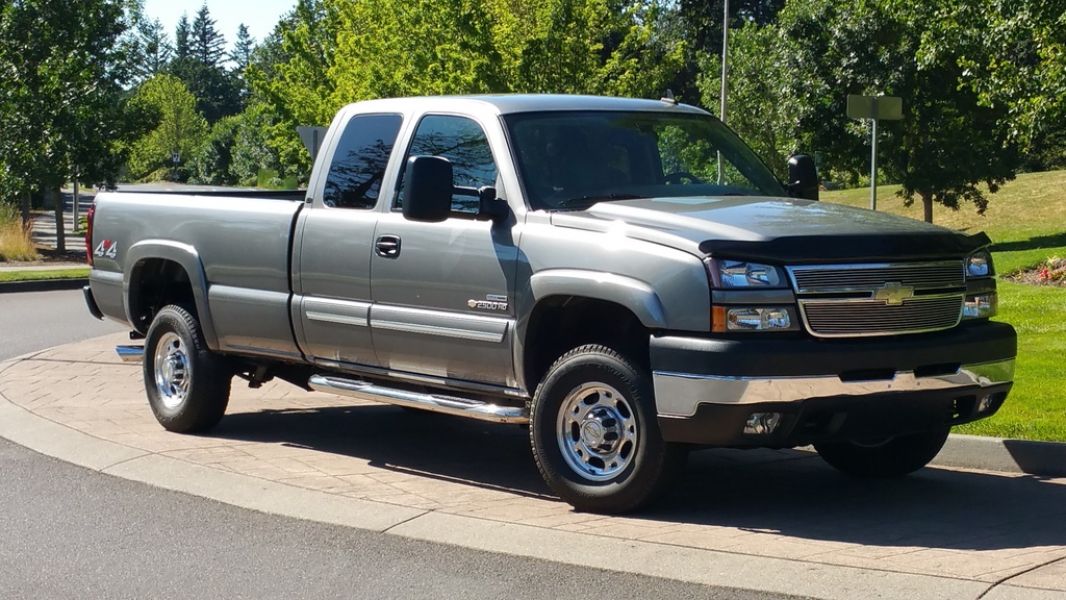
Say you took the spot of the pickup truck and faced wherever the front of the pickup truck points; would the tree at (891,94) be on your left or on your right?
on your left

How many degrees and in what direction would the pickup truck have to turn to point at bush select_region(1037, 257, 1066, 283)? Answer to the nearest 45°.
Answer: approximately 90° to its left

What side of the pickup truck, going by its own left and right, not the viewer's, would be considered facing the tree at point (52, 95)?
back

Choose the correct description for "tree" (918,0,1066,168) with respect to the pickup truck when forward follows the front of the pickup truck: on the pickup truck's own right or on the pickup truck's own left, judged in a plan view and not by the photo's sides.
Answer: on the pickup truck's own left

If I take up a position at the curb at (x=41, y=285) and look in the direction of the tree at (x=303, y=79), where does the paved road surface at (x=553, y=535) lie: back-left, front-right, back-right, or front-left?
back-right

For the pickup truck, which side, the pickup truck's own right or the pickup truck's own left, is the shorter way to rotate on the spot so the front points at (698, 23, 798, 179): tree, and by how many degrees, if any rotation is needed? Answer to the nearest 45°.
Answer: approximately 135° to the pickup truck's own left

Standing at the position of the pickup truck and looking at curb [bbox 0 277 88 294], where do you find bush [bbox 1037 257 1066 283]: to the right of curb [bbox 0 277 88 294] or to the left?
right

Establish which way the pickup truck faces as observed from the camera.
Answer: facing the viewer and to the right of the viewer

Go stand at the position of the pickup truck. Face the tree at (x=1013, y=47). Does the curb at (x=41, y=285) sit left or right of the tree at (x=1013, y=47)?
left

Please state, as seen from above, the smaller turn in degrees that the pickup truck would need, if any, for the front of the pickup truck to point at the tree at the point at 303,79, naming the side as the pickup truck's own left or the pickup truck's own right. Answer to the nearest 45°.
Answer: approximately 135° to the pickup truck's own left

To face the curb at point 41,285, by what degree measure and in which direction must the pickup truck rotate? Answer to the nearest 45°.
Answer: approximately 180°

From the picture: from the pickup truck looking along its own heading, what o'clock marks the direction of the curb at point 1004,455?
The curb is roughly at 10 o'clock from the pickup truck.
